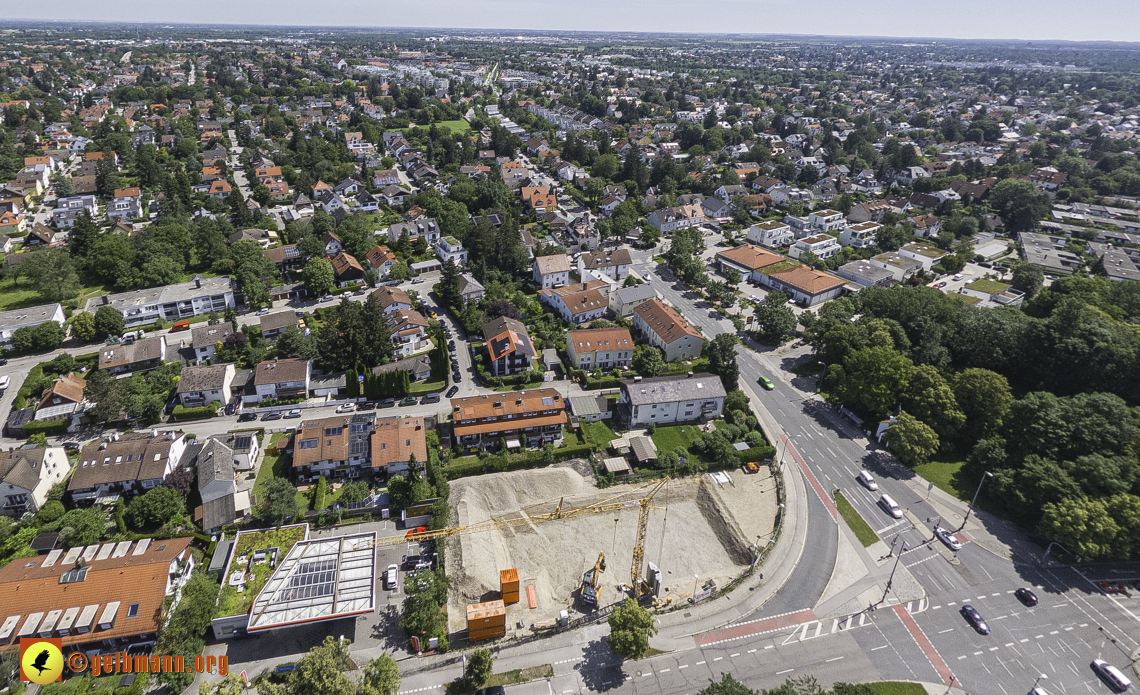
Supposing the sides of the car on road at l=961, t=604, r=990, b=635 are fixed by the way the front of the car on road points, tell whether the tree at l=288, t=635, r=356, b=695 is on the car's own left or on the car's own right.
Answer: on the car's own right

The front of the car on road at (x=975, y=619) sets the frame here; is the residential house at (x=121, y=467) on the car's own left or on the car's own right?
on the car's own right

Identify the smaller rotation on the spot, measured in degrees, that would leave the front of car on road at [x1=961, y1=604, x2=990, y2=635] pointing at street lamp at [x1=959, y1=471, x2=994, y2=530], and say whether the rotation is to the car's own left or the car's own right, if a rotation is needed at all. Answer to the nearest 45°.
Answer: approximately 135° to the car's own left

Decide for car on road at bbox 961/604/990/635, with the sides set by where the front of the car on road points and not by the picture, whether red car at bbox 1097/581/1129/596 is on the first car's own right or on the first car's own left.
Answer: on the first car's own left

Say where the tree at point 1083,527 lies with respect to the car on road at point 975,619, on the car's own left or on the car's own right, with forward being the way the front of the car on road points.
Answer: on the car's own left

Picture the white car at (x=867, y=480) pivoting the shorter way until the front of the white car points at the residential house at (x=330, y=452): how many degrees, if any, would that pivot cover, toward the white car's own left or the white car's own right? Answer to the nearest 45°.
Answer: approximately 90° to the white car's own right

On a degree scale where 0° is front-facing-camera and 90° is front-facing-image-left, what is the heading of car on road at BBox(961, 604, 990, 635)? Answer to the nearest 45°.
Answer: approximately 315°

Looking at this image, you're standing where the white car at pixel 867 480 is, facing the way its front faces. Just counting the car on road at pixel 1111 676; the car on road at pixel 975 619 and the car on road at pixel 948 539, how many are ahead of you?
3
